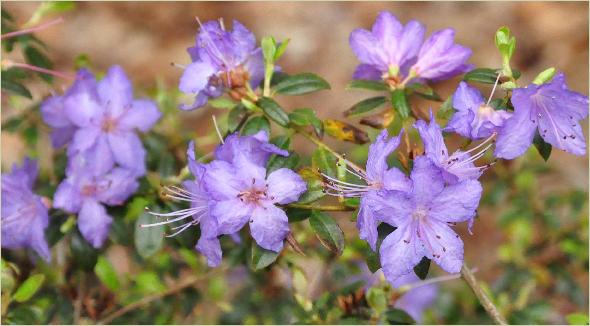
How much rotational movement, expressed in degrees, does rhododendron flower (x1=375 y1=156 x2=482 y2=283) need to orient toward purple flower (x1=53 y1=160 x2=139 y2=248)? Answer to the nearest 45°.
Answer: approximately 90° to its right

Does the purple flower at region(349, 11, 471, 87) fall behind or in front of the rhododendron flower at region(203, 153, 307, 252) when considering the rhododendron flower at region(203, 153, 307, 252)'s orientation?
behind

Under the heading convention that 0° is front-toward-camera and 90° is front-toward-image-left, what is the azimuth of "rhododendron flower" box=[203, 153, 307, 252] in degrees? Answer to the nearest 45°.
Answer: approximately 0°
